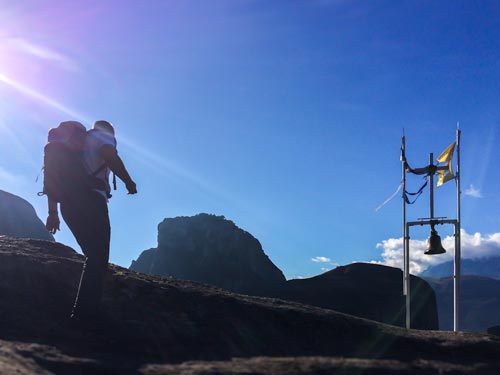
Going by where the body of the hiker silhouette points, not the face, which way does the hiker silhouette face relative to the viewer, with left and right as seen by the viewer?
facing away from the viewer and to the right of the viewer
